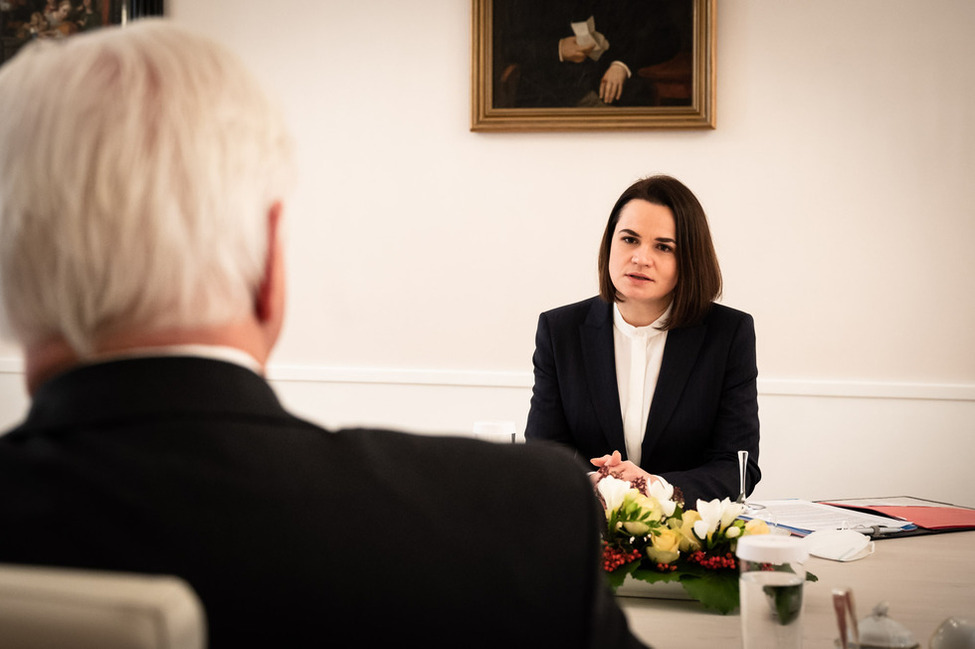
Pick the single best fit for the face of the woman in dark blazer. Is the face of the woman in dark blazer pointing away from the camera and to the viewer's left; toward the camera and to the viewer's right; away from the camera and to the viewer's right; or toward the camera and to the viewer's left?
toward the camera and to the viewer's left

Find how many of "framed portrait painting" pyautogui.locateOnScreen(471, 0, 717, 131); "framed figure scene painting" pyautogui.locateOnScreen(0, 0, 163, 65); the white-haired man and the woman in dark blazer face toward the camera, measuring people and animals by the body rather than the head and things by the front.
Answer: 3

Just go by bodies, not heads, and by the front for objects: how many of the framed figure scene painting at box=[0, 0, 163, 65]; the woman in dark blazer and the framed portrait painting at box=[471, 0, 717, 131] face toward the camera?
3

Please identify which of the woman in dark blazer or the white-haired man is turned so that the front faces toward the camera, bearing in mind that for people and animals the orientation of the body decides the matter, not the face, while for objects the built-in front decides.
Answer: the woman in dark blazer

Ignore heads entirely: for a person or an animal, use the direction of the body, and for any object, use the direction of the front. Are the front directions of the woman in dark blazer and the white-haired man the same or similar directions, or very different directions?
very different directions

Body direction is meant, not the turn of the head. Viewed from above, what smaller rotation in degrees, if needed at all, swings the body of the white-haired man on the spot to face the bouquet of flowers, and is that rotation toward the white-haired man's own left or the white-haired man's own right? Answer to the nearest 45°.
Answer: approximately 45° to the white-haired man's own right

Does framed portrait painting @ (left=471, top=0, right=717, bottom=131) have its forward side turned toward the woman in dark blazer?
yes

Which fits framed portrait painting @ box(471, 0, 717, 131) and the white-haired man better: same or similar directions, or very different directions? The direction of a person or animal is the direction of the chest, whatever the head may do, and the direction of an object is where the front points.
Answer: very different directions

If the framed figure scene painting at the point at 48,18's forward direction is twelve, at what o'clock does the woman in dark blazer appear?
The woman in dark blazer is roughly at 11 o'clock from the framed figure scene painting.

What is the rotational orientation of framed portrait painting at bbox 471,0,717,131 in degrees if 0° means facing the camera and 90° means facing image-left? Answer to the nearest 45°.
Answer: approximately 0°

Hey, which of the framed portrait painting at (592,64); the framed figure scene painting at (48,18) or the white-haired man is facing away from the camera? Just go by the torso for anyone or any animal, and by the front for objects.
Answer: the white-haired man

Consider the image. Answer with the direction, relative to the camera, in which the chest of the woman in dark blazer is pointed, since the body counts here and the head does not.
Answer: toward the camera

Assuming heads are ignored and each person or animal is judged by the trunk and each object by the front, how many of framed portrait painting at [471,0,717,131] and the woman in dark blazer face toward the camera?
2

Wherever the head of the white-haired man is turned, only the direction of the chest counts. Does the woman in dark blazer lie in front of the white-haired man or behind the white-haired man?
in front

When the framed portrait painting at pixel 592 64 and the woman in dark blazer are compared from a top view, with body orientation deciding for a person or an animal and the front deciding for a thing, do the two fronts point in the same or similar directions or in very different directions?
same or similar directions

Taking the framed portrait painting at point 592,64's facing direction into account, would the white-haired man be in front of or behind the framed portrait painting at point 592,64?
in front

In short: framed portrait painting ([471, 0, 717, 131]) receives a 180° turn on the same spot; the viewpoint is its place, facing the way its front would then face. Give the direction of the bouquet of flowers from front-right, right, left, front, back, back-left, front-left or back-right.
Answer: back

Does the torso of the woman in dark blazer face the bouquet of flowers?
yes

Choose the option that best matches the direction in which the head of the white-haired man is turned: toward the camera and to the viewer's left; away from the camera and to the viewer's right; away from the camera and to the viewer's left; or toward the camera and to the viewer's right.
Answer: away from the camera and to the viewer's right
